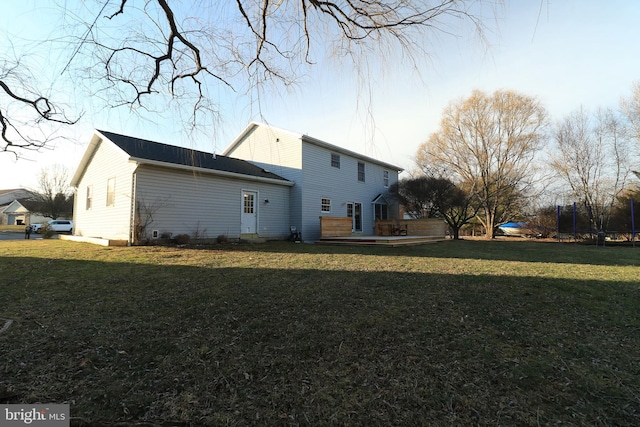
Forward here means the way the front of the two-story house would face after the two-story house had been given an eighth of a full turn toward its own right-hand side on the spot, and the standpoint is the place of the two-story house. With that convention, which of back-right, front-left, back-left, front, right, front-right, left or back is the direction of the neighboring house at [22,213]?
front-left

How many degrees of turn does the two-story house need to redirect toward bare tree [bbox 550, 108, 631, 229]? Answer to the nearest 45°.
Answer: approximately 135° to its right

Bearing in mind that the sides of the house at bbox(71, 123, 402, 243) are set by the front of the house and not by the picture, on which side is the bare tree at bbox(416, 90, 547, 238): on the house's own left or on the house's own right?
on the house's own right

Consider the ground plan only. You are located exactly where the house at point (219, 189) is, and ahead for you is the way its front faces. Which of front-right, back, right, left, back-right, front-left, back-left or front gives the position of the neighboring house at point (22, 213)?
front

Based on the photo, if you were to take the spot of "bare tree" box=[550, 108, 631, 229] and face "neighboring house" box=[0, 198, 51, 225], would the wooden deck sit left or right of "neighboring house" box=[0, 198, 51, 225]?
left

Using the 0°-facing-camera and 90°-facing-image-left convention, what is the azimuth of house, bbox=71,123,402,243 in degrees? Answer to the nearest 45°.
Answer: approximately 135°

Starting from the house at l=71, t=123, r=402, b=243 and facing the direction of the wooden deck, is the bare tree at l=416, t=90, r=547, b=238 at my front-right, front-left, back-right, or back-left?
front-left

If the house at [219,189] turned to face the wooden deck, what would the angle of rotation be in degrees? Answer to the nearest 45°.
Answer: approximately 135° to its right
